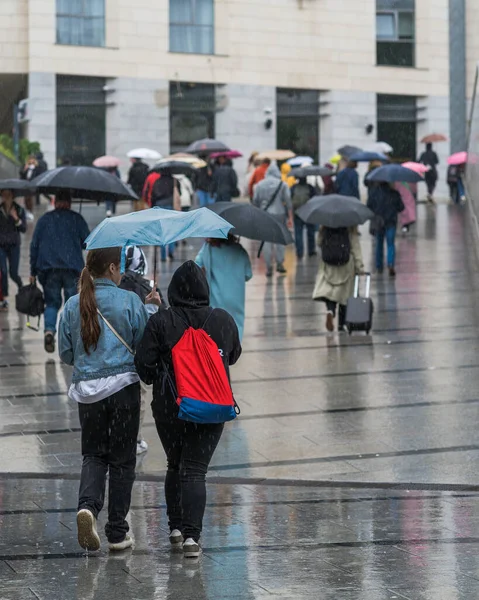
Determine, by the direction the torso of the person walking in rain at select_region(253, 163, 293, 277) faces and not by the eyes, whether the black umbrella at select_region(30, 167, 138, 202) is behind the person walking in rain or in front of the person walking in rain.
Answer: behind

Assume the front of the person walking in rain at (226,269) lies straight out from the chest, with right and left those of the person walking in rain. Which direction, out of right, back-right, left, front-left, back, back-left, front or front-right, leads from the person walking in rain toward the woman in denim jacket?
back

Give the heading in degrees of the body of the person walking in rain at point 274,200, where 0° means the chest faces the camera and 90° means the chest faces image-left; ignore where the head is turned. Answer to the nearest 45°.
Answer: approximately 180°

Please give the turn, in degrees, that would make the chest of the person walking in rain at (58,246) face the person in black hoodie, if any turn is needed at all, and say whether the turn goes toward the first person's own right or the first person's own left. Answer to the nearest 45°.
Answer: approximately 180°

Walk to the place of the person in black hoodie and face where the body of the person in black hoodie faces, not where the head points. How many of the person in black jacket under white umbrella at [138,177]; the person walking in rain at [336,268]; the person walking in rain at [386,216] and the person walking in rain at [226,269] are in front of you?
4

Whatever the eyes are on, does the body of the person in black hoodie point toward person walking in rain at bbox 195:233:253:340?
yes

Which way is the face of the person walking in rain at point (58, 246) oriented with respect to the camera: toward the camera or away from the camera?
away from the camera

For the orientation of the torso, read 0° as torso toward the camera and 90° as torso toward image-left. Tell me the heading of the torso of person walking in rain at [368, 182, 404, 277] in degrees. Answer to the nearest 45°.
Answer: approximately 180°

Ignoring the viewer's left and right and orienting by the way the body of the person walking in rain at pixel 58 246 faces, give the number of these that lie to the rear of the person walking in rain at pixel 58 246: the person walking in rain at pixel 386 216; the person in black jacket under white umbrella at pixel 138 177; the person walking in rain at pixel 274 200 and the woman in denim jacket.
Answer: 1

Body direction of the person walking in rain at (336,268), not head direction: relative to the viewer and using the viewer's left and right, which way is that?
facing away from the viewer

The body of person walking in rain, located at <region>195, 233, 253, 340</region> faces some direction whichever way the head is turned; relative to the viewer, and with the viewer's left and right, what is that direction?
facing away from the viewer

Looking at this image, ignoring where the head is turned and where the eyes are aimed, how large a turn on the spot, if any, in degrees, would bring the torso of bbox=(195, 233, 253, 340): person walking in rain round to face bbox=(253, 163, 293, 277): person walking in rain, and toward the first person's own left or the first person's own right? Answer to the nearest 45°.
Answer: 0° — they already face them

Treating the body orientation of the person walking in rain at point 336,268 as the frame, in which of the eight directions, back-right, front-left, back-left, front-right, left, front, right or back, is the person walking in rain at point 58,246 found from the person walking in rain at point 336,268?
back-left

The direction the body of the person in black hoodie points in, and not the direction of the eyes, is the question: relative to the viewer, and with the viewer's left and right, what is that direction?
facing away from the viewer
